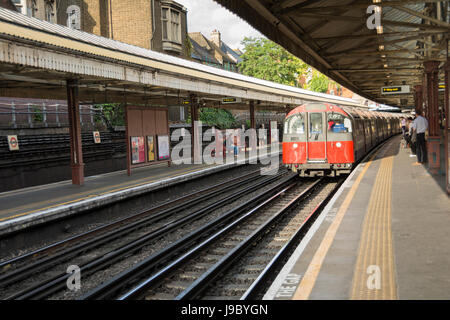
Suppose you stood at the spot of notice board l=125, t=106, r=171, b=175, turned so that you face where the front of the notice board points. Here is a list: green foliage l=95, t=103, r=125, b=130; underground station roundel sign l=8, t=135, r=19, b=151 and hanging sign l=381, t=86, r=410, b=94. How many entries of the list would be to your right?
1

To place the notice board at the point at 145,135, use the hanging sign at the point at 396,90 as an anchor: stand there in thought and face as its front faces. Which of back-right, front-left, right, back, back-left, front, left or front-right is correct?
front-right

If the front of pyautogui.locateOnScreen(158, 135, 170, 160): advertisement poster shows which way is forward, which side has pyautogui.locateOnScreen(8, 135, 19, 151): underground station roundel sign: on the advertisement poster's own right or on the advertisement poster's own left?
on the advertisement poster's own right

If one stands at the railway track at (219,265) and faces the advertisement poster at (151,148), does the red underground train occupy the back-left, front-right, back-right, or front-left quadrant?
front-right

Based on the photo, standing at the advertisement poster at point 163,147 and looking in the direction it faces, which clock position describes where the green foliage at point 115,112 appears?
The green foliage is roughly at 7 o'clock from the advertisement poster.

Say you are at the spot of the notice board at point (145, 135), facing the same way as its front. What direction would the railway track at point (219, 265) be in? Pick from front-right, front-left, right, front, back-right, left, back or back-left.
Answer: front-right

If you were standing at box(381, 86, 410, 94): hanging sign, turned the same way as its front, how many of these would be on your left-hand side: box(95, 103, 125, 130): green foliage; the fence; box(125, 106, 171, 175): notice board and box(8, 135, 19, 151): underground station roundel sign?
0

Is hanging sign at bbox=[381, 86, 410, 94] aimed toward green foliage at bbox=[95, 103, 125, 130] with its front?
no

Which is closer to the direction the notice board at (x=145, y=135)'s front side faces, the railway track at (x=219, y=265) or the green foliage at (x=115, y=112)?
the railway track

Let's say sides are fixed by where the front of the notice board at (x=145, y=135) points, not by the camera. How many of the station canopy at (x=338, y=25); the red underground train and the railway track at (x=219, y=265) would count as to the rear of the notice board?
0

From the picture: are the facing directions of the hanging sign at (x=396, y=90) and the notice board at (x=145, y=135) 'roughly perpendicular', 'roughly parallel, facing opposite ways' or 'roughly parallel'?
roughly perpendicular

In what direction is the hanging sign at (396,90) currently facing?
toward the camera

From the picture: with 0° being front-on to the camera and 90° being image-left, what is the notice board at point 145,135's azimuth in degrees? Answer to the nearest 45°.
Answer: approximately 315°

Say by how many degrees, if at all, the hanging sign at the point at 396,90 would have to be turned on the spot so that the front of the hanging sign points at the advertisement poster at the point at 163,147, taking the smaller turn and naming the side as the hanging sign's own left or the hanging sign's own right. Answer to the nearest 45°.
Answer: approximately 45° to the hanging sign's own right

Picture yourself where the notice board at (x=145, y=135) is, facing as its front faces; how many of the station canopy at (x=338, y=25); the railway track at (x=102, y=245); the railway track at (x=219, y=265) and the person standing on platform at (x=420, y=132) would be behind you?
0

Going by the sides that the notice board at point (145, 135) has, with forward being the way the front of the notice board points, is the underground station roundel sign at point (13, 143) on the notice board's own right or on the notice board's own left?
on the notice board's own right

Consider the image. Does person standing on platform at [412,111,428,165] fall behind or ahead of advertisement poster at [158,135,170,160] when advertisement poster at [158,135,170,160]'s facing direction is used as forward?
ahead

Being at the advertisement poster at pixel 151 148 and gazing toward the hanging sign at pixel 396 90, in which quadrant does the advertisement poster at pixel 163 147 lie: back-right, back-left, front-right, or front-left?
front-left

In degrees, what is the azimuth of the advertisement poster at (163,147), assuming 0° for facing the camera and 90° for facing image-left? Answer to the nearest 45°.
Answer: approximately 315°

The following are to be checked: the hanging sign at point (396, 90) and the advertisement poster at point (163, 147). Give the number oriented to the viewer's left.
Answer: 0

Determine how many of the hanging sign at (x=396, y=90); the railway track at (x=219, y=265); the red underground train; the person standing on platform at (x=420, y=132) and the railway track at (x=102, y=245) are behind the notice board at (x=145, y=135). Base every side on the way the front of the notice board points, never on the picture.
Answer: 0
